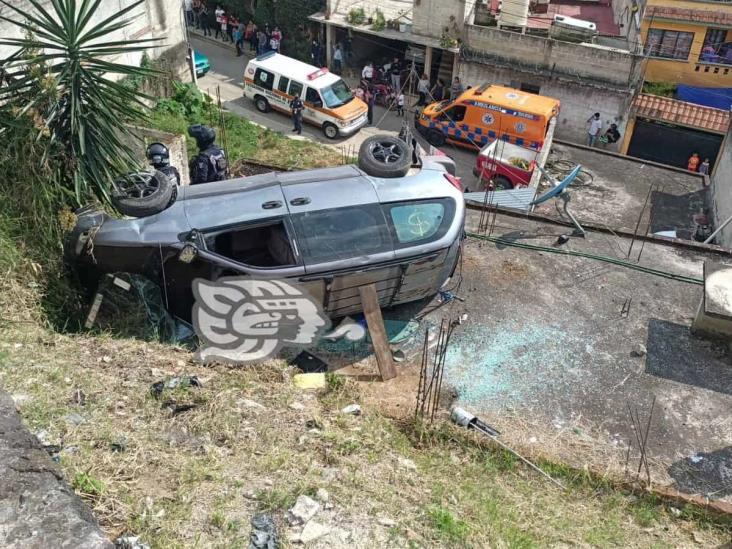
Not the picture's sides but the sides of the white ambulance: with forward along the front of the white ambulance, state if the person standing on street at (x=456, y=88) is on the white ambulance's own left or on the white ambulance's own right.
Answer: on the white ambulance's own left

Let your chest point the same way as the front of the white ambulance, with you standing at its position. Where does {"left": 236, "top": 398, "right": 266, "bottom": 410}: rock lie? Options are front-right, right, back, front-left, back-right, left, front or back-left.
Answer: front-right

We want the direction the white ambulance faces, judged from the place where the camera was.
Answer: facing the viewer and to the right of the viewer

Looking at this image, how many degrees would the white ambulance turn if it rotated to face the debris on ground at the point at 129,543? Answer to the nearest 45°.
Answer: approximately 45° to its right

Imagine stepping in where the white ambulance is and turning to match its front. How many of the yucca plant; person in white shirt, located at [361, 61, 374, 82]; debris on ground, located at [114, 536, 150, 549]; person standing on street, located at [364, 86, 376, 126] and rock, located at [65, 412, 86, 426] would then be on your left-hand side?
2

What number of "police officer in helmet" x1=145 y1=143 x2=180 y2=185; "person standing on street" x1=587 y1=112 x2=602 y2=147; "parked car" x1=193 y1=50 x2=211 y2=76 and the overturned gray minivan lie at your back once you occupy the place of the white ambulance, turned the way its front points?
1

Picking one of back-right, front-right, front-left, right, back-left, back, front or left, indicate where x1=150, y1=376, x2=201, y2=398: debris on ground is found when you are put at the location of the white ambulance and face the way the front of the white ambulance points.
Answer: front-right

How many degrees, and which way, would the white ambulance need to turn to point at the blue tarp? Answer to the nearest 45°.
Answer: approximately 45° to its left

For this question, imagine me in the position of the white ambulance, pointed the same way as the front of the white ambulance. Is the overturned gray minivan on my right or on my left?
on my right

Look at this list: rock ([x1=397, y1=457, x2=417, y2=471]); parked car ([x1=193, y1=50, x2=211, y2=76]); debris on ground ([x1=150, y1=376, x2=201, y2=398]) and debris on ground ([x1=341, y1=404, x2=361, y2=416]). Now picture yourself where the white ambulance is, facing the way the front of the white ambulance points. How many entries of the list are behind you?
1

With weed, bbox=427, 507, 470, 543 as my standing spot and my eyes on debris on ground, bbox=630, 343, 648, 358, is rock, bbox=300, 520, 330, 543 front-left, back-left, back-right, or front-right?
back-left

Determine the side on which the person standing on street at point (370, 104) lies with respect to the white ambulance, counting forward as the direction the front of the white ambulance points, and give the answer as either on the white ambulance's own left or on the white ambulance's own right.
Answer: on the white ambulance's own left

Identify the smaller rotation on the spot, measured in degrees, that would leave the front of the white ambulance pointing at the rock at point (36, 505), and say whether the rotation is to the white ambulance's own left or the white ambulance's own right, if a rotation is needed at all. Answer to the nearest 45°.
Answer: approximately 45° to the white ambulance's own right

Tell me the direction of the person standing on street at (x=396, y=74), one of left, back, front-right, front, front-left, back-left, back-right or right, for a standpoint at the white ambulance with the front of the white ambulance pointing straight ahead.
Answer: left

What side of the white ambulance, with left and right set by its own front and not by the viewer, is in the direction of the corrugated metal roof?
front

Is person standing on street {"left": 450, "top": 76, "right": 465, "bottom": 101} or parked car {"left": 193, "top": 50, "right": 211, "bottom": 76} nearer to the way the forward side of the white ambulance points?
the person standing on street

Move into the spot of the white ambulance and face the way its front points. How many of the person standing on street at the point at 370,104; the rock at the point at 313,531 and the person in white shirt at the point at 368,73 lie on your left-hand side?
2
